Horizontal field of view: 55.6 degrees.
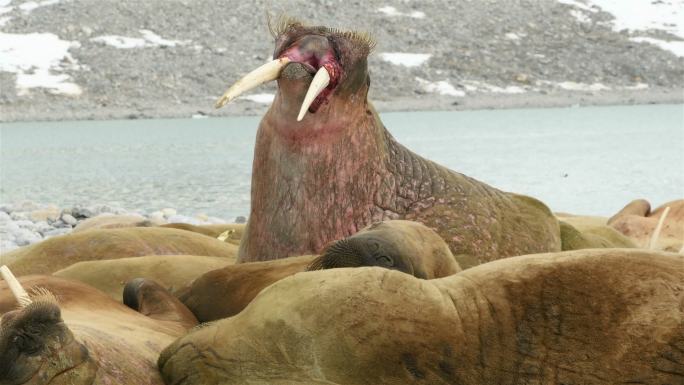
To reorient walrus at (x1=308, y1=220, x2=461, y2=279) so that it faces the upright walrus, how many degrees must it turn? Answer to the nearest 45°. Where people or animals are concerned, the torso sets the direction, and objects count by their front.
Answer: approximately 90° to its right

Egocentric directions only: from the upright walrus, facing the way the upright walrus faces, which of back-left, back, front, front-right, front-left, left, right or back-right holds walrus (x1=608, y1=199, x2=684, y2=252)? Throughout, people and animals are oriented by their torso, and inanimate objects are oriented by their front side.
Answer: back

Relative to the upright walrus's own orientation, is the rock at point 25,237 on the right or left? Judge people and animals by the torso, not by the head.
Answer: on its right

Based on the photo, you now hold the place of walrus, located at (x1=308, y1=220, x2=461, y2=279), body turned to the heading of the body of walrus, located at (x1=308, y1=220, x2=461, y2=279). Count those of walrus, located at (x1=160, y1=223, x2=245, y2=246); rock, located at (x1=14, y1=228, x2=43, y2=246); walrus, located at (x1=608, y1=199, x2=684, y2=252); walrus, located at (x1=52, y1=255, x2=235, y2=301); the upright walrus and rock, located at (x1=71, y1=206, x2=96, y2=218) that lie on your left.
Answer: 0

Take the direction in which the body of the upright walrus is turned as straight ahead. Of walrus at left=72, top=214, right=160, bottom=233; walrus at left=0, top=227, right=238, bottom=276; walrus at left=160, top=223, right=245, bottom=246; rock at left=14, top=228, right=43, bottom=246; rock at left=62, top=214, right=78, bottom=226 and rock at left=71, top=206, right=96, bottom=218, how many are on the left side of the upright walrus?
0

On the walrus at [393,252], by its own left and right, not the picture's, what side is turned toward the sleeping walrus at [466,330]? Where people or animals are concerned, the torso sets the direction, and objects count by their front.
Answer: left

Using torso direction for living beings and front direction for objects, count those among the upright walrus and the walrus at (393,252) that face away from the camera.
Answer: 0

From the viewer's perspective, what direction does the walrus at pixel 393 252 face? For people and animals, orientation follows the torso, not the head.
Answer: to the viewer's left

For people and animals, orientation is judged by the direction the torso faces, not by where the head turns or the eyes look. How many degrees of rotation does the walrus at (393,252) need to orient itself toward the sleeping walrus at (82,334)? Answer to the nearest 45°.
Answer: approximately 45° to its left

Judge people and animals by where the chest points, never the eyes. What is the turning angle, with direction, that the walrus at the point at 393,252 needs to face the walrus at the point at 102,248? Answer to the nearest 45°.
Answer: approximately 45° to its right

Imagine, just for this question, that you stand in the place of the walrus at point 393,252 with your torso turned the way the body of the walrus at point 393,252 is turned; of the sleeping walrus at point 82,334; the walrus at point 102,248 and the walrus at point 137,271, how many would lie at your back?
0

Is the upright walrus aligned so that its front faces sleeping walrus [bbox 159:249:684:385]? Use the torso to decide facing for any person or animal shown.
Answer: no

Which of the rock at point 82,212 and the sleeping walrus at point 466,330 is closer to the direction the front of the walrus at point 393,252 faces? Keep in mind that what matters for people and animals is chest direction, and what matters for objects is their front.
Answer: the rock
